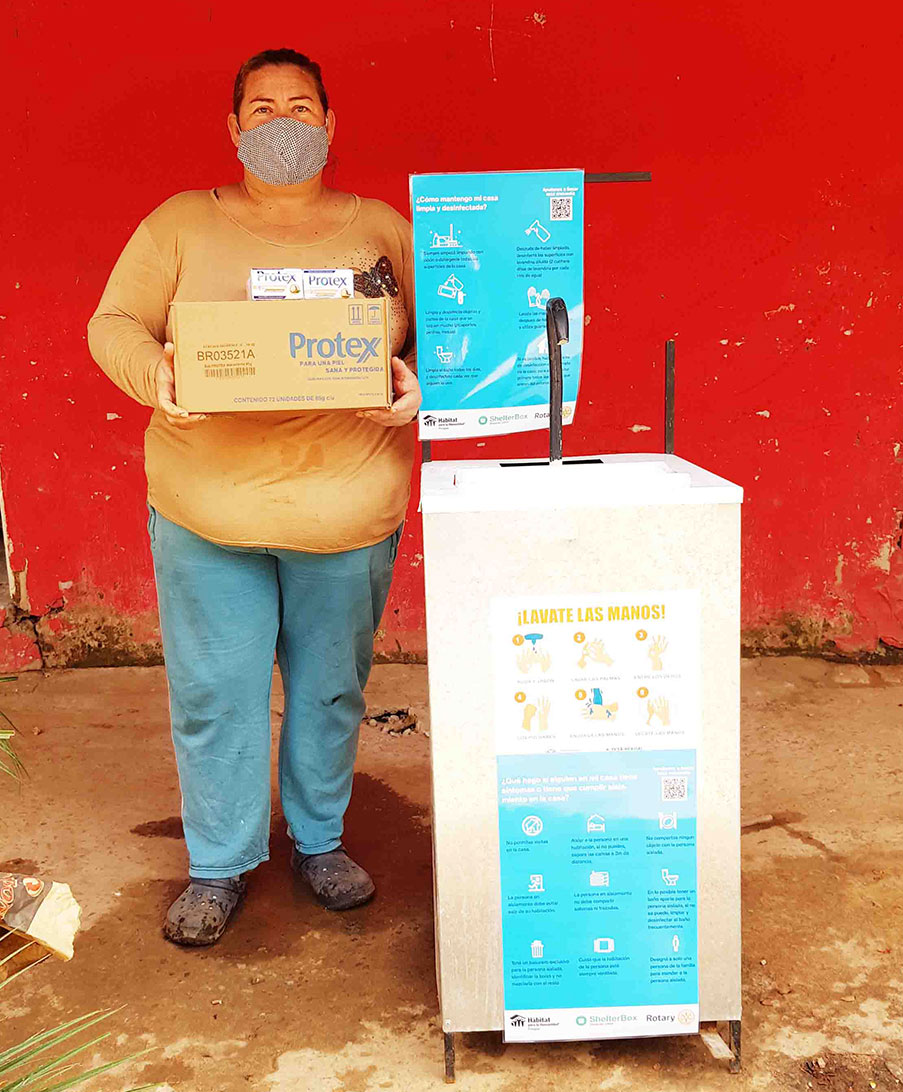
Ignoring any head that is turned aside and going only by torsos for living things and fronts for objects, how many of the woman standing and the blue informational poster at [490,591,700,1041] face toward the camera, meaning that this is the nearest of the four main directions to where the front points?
2

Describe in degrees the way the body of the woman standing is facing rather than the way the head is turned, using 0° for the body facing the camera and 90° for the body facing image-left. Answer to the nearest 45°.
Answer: approximately 0°

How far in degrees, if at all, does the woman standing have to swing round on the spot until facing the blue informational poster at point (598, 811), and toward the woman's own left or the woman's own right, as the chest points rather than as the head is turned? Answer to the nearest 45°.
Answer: approximately 45° to the woman's own left

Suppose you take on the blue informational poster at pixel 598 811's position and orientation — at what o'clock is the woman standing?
The woman standing is roughly at 4 o'clock from the blue informational poster.

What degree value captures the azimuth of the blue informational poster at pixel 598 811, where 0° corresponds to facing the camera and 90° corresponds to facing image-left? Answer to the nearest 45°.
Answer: approximately 0°
